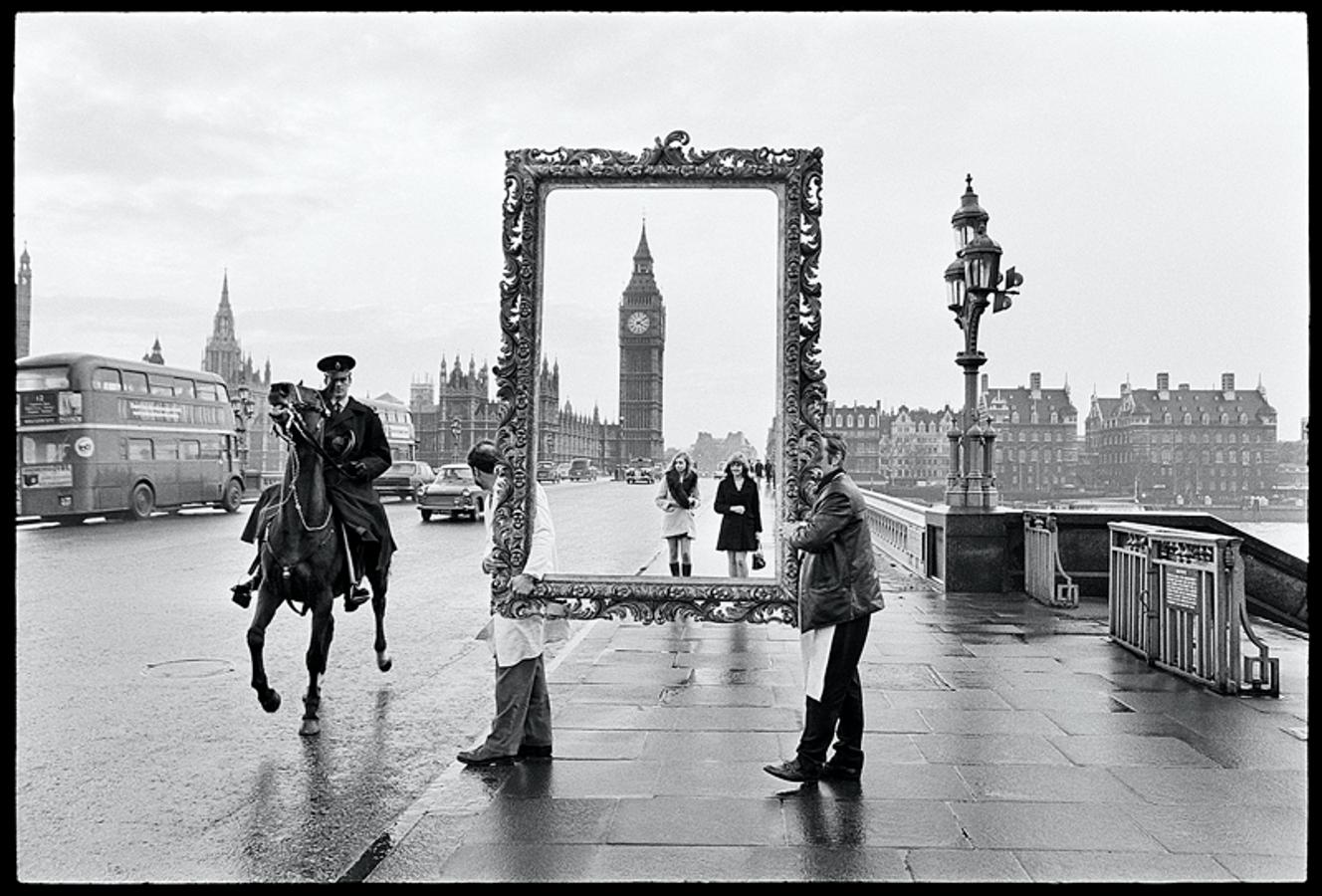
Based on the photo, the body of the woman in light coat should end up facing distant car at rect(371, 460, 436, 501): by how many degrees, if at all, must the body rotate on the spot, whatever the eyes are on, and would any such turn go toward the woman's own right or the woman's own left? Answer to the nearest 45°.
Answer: approximately 180°

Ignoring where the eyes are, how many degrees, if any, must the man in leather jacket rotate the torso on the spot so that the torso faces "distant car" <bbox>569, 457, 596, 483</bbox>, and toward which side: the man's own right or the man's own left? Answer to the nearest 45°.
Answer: approximately 45° to the man's own right

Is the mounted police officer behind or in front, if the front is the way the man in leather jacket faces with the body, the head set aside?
in front

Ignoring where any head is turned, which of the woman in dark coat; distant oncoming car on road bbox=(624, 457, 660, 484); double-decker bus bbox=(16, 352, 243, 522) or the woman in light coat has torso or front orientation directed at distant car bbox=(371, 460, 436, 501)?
the double-decker bus

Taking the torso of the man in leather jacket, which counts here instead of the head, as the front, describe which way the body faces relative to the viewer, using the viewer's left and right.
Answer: facing to the left of the viewer

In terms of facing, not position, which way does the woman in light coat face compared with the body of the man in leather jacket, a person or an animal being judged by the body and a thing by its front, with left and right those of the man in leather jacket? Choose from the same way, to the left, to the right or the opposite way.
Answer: to the left

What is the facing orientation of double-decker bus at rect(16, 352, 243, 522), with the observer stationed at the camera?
facing away from the viewer and to the right of the viewer

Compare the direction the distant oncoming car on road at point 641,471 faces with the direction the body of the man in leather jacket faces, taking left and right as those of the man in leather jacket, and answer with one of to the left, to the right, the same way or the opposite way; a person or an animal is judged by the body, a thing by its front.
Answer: to the left

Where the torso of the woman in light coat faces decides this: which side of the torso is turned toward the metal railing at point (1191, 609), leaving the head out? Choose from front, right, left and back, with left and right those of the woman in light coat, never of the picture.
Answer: front
